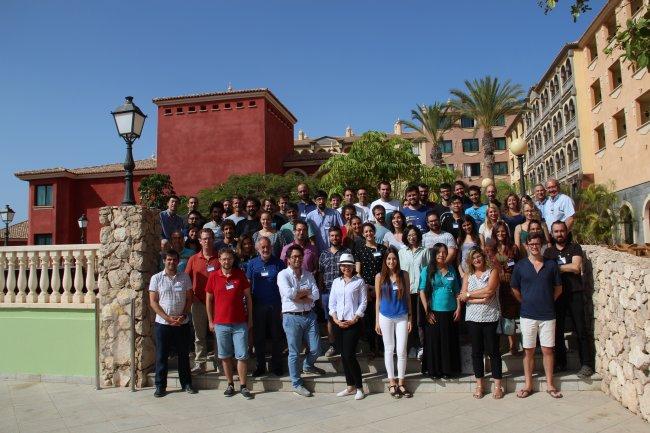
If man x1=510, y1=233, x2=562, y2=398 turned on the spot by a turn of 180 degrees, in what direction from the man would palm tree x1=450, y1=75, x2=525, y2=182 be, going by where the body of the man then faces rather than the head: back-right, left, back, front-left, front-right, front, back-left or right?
front

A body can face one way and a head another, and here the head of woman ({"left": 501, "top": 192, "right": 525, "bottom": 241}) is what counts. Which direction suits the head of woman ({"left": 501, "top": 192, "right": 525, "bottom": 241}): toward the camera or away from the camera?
toward the camera

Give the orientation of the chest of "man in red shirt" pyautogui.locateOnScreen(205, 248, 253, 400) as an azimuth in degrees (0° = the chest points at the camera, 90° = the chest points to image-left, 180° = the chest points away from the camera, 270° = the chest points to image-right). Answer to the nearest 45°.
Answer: approximately 0°

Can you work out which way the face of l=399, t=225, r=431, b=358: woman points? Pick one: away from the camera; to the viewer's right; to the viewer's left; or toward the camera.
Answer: toward the camera

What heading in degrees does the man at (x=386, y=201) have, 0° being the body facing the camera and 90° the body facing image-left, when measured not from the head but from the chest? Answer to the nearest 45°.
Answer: approximately 0°

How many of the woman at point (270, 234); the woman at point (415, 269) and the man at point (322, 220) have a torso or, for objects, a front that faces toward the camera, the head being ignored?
3

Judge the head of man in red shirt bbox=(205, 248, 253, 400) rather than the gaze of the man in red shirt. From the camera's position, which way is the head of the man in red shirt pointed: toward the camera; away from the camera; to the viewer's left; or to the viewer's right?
toward the camera

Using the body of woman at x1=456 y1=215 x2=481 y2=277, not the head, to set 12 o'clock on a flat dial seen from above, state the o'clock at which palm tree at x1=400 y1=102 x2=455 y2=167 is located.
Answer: The palm tree is roughly at 6 o'clock from the woman.

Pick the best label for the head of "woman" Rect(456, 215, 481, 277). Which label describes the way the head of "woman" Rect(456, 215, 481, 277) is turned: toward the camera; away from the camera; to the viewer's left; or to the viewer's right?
toward the camera

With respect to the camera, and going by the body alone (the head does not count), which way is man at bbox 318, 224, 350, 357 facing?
toward the camera

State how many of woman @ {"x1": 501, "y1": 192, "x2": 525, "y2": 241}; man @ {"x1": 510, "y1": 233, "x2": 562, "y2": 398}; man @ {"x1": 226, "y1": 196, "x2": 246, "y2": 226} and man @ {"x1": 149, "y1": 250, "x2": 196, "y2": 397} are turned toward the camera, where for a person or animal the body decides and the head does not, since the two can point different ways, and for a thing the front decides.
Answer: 4

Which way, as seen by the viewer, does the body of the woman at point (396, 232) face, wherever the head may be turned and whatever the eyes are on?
toward the camera

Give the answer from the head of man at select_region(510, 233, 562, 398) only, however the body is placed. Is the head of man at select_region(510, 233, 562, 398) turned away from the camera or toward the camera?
toward the camera

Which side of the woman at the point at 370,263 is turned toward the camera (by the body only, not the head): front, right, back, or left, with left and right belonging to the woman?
front

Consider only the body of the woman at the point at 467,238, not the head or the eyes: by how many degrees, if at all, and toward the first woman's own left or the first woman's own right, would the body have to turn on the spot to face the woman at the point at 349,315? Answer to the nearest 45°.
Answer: approximately 45° to the first woman's own right

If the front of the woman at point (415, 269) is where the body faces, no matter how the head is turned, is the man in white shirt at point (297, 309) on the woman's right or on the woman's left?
on the woman's right

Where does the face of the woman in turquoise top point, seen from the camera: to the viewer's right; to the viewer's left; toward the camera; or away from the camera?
toward the camera

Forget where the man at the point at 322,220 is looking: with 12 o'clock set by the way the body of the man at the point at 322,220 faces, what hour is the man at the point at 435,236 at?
the man at the point at 435,236 is roughly at 10 o'clock from the man at the point at 322,220.
